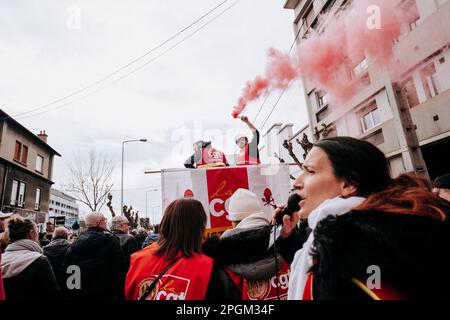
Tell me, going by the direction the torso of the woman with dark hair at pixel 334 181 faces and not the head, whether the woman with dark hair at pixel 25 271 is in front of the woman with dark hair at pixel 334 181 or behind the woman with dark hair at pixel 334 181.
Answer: in front

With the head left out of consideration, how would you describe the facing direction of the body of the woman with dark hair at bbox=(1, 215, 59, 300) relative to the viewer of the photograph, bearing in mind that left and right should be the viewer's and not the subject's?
facing away from the viewer and to the right of the viewer

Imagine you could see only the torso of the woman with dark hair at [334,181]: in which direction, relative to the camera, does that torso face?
to the viewer's left

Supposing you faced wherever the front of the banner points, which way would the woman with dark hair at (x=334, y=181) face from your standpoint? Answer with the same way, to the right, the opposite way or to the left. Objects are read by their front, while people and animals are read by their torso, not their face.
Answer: to the right

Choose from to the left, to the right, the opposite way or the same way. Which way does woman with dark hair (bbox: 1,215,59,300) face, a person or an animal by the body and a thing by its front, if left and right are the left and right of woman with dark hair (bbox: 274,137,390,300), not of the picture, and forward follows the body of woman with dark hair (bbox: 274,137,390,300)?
to the right

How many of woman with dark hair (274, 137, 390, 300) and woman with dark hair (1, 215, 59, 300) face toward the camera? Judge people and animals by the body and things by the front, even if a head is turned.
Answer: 0

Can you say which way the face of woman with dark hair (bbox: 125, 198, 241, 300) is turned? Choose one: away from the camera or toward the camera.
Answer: away from the camera

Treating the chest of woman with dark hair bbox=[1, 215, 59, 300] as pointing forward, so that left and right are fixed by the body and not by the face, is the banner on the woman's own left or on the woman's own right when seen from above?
on the woman's own right

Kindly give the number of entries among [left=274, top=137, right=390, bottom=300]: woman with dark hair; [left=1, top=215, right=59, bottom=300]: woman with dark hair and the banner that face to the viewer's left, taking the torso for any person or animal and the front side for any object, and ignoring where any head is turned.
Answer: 1

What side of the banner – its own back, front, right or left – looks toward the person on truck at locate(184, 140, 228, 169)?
back

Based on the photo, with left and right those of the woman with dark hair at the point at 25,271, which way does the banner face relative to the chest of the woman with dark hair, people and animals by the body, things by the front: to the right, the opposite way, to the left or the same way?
the opposite way
